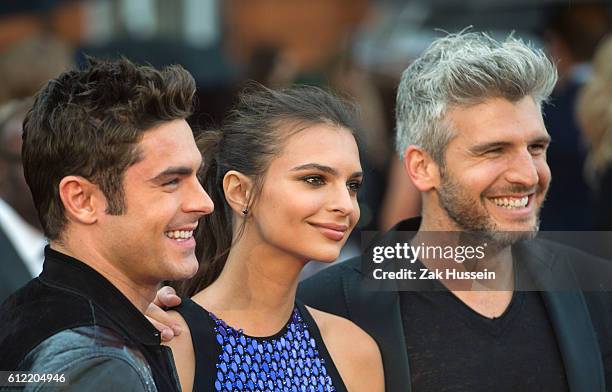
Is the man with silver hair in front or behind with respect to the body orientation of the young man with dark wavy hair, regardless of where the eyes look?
in front

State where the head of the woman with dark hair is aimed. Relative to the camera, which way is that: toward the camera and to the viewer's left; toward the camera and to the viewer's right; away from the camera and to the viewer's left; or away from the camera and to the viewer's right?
toward the camera and to the viewer's right

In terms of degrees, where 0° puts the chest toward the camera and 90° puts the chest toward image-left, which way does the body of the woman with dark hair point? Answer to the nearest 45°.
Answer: approximately 315°

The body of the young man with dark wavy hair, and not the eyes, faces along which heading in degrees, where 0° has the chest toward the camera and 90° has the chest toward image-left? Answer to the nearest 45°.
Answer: approximately 270°

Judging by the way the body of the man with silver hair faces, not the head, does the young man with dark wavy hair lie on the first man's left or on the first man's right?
on the first man's right

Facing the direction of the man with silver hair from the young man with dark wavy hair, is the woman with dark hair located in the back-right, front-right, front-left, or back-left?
front-left

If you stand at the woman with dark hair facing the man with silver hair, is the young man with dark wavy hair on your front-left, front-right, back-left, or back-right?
back-right
